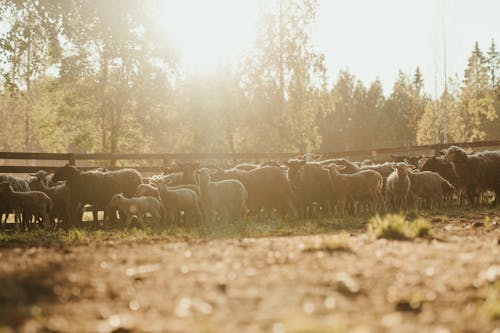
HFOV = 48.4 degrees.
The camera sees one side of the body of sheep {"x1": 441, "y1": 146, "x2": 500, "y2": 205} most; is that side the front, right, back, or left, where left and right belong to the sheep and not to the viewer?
left

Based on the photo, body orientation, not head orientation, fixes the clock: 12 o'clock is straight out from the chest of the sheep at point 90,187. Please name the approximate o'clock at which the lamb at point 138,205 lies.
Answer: The lamb is roughly at 8 o'clock from the sheep.

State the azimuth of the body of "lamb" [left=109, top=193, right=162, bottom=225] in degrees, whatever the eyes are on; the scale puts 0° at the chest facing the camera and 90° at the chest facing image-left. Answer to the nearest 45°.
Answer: approximately 90°

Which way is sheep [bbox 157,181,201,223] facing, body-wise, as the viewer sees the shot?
to the viewer's left

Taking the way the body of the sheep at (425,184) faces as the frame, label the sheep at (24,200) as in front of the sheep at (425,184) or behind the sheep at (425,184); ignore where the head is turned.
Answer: in front

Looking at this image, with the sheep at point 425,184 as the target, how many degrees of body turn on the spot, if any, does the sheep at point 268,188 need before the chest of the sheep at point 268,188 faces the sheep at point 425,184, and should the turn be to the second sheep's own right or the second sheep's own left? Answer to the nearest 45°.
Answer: approximately 180°

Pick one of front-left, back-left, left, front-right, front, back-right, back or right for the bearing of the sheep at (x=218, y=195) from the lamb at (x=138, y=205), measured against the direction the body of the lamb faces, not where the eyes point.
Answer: back
